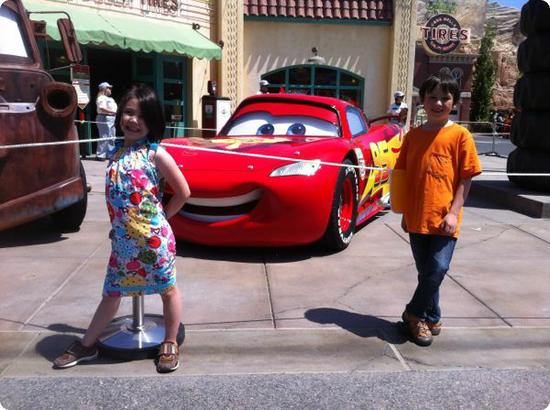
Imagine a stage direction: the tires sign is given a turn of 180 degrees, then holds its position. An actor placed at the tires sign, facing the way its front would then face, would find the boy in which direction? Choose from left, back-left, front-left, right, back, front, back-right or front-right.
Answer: back

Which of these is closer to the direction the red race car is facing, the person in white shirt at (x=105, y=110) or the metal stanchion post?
the metal stanchion post

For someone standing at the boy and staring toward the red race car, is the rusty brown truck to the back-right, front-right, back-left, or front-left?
front-left

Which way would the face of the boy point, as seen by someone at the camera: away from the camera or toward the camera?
toward the camera

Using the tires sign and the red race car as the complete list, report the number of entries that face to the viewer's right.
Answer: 0

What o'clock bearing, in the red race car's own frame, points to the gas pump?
The gas pump is roughly at 4 o'clock from the red race car.

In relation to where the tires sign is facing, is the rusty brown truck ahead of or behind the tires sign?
ahead

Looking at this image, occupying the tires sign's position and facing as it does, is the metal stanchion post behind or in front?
in front

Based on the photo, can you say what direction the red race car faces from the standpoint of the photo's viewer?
facing the viewer and to the left of the viewer

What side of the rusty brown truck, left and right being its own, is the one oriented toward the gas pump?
left

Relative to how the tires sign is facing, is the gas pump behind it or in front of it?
in front

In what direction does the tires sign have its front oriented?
toward the camera

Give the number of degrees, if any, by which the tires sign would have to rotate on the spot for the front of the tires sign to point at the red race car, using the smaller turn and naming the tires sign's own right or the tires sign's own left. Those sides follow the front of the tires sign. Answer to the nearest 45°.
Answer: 0° — it already faces it

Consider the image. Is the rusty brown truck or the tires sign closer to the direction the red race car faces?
the rusty brown truck

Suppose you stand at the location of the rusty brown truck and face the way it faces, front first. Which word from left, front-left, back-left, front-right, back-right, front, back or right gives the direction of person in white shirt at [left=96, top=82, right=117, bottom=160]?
back-left
